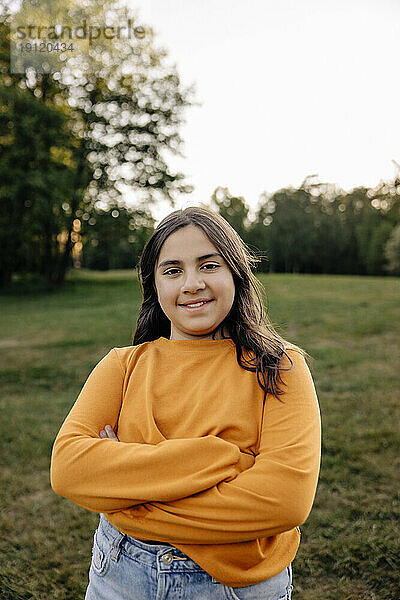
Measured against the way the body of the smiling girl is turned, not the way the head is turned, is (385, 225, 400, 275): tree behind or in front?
behind

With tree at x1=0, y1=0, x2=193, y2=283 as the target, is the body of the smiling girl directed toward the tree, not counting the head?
no

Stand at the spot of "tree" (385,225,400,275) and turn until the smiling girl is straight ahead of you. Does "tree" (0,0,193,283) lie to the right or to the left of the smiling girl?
right

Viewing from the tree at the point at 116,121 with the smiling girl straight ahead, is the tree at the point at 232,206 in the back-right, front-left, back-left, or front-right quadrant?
back-left

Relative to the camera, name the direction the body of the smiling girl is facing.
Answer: toward the camera

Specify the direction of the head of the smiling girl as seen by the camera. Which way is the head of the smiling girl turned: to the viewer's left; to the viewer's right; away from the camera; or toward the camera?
toward the camera

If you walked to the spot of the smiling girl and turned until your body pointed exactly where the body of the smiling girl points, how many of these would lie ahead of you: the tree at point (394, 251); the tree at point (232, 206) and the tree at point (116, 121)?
0

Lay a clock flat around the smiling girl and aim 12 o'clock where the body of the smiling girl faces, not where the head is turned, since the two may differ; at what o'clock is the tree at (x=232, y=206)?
The tree is roughly at 6 o'clock from the smiling girl.
